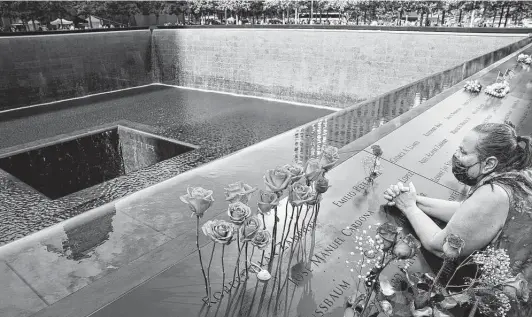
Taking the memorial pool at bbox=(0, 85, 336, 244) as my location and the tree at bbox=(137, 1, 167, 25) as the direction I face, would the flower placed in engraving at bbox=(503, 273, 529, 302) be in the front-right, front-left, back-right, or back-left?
back-right

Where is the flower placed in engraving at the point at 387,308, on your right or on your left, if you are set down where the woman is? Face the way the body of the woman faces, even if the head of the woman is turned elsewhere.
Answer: on your left

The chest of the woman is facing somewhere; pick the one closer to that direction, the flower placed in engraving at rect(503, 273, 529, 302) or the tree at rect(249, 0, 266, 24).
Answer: the tree

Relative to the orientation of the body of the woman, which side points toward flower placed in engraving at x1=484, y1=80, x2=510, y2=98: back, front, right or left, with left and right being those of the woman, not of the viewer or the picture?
right

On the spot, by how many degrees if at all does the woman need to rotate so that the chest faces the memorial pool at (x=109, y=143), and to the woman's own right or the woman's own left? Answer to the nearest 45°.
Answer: approximately 45° to the woman's own right

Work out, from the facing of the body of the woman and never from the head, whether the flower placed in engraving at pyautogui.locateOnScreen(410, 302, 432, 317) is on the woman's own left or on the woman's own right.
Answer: on the woman's own left

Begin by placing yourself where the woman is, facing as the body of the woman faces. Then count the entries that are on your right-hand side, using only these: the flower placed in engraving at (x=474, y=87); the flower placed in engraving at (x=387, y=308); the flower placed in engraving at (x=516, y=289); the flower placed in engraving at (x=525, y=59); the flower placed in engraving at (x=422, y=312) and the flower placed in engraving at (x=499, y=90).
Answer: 3

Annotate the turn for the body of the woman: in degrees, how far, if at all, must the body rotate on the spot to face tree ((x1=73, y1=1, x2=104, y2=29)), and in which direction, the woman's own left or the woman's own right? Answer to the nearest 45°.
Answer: approximately 45° to the woman's own right

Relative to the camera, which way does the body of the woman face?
to the viewer's left

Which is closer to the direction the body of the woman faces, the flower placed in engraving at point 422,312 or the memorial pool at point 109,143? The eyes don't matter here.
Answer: the memorial pool

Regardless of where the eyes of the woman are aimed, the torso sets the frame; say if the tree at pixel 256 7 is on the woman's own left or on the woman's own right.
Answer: on the woman's own right

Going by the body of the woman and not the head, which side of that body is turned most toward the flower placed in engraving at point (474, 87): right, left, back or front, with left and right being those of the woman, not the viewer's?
right
